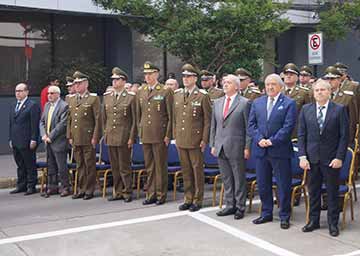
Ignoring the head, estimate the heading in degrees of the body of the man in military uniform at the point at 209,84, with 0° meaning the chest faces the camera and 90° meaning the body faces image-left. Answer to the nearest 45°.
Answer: approximately 45°

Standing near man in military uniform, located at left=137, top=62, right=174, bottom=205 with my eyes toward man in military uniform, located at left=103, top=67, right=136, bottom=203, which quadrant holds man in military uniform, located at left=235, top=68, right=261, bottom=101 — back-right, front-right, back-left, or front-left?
back-right

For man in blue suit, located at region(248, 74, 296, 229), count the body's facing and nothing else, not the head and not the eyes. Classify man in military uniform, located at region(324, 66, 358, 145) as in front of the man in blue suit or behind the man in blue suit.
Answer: behind

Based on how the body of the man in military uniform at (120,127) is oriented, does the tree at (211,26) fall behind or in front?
behind

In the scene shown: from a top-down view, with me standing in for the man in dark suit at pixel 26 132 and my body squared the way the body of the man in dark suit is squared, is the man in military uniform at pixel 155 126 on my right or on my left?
on my left

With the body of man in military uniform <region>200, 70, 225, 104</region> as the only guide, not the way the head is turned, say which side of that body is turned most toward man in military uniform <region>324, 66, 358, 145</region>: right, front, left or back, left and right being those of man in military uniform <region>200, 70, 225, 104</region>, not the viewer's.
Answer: left

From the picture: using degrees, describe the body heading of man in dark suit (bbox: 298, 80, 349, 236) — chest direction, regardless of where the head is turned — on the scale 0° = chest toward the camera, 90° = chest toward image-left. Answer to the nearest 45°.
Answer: approximately 0°
